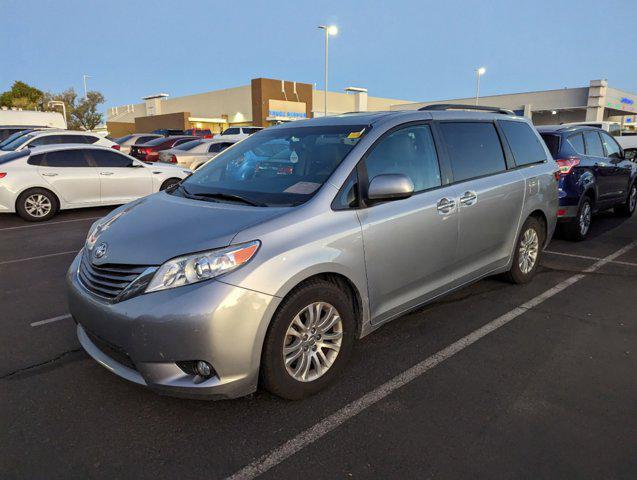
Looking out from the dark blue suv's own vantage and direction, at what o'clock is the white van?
The white van is roughly at 8 o'clock from the dark blue suv.

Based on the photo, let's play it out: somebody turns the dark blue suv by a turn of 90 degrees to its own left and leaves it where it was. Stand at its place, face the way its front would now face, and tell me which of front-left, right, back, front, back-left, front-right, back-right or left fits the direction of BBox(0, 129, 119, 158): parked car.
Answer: front-left

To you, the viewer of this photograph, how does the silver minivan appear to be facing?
facing the viewer and to the left of the viewer

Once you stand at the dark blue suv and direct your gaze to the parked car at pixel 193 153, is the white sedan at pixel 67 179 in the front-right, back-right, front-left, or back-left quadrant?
front-left

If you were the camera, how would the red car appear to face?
facing away from the viewer and to the right of the viewer

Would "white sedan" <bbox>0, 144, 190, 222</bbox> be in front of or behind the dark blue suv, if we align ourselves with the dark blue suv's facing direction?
behind

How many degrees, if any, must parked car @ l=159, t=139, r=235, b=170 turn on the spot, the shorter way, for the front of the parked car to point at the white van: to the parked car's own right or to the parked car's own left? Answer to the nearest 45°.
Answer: approximately 90° to the parked car's own left

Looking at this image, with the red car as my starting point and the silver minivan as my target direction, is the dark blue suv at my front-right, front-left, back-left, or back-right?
front-left
